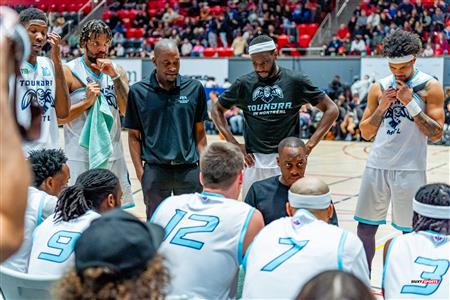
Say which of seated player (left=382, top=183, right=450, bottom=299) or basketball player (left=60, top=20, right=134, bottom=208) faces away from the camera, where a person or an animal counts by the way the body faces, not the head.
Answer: the seated player

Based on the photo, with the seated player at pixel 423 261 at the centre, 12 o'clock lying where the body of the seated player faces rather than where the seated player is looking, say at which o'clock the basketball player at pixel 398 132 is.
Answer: The basketball player is roughly at 12 o'clock from the seated player.

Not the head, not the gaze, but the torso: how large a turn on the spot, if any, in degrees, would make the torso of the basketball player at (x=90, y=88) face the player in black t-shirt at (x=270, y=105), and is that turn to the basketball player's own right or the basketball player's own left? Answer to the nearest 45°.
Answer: approximately 45° to the basketball player's own left

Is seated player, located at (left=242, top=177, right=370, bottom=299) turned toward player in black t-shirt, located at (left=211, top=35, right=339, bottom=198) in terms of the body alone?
yes

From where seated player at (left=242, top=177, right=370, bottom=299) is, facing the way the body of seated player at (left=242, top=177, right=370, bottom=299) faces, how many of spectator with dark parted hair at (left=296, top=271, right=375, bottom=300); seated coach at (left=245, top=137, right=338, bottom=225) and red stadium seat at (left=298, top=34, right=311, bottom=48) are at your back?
1

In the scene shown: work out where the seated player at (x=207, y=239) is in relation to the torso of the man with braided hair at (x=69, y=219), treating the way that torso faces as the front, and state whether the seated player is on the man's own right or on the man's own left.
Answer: on the man's own right

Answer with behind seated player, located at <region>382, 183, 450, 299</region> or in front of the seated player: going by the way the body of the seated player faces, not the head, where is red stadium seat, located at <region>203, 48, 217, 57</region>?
in front

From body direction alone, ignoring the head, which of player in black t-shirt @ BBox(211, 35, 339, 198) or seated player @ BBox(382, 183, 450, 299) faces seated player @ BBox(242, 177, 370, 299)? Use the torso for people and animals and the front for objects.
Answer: the player in black t-shirt

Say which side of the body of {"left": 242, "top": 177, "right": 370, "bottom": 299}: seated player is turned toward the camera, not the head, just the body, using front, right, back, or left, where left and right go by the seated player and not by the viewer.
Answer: back

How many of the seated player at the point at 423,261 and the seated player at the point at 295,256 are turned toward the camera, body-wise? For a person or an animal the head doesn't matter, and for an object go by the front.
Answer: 0

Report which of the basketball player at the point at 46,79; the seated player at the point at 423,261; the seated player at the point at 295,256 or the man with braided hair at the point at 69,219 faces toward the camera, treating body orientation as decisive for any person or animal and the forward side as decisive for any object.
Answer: the basketball player

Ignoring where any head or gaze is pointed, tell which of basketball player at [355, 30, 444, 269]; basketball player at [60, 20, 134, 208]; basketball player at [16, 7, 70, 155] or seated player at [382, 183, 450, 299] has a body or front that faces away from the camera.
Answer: the seated player

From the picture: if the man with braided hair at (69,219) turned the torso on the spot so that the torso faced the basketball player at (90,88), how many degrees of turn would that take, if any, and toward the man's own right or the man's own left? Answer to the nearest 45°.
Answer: approximately 45° to the man's own left

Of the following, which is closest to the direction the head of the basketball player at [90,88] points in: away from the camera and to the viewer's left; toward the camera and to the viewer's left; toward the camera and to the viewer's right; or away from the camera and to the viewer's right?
toward the camera and to the viewer's right

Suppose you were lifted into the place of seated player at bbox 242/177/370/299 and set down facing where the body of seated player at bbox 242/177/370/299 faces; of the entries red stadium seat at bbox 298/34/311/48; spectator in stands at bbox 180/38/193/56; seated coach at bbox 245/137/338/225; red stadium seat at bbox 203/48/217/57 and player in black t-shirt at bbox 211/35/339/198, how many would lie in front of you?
5

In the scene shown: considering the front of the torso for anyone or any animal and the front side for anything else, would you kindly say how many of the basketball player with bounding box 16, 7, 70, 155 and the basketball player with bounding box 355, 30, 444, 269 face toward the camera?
2

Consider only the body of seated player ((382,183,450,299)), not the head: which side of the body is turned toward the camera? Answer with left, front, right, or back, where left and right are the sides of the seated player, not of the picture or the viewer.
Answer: back
